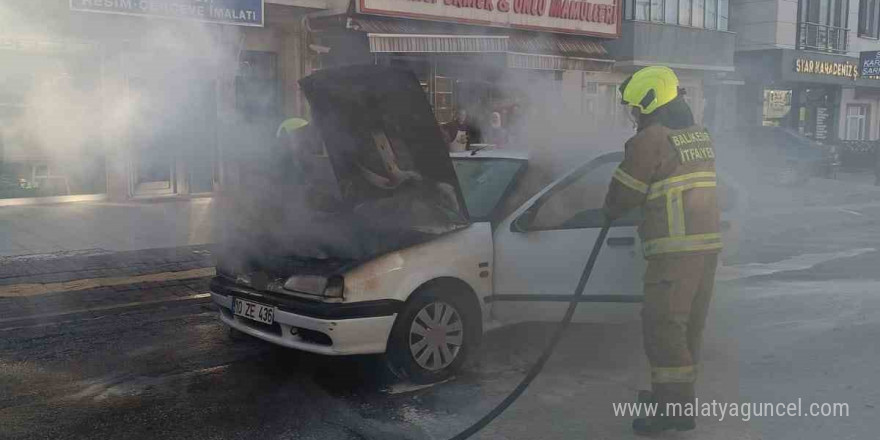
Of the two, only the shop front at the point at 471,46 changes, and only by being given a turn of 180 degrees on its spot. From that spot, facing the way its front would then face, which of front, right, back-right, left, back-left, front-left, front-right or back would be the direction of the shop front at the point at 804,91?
front-right

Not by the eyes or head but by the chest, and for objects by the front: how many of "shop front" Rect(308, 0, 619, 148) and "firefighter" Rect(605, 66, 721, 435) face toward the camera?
1

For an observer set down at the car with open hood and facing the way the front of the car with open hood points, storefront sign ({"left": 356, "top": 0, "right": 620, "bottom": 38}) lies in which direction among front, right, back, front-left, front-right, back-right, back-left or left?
back-right

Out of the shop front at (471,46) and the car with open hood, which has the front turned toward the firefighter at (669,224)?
the shop front

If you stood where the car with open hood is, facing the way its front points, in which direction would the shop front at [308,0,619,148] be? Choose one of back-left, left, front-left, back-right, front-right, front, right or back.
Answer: back-right

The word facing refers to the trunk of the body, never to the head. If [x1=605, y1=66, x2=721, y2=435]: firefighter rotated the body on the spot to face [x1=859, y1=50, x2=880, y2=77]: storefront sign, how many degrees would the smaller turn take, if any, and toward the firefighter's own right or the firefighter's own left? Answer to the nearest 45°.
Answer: approximately 45° to the firefighter's own right

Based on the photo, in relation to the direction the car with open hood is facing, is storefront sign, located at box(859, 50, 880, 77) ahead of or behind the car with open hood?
behind

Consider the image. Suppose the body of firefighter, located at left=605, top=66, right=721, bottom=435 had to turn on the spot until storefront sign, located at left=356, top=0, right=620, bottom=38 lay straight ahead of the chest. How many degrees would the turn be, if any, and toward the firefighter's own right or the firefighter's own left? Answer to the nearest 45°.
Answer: approximately 45° to the firefighter's own right

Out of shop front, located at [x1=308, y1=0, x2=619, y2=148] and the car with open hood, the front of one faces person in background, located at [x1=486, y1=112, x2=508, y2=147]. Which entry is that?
the shop front

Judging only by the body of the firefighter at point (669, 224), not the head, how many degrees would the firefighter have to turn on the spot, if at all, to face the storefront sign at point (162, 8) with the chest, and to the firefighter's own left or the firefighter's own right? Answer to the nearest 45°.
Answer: approximately 45° to the firefighter's own left

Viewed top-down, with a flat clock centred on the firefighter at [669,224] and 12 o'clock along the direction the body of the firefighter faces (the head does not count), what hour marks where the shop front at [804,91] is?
The shop front is roughly at 2 o'clock from the firefighter.

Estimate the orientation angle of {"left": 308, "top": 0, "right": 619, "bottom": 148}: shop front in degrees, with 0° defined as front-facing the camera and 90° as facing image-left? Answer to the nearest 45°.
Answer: approximately 0°
